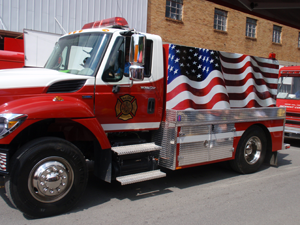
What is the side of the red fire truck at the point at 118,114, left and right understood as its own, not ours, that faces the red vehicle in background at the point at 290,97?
back

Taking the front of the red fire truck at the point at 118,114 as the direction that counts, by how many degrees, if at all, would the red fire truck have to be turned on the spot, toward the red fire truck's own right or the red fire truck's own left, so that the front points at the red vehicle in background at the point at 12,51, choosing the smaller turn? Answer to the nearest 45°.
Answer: approximately 90° to the red fire truck's own right

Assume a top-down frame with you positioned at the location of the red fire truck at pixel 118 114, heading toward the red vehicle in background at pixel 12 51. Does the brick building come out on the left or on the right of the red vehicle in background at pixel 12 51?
right

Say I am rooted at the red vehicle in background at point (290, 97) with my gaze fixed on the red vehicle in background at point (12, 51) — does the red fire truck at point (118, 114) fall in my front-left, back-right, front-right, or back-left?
front-left

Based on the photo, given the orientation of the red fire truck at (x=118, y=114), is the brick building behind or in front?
behind

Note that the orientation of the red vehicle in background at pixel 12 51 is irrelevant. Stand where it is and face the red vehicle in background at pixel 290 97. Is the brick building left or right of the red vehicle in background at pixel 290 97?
left
